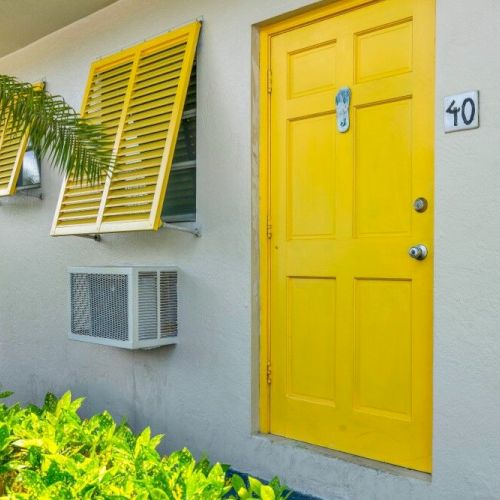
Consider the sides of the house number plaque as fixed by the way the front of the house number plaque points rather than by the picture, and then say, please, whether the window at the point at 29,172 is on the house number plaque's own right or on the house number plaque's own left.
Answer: on the house number plaque's own right

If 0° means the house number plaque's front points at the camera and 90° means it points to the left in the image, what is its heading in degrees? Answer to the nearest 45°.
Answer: approximately 45°
